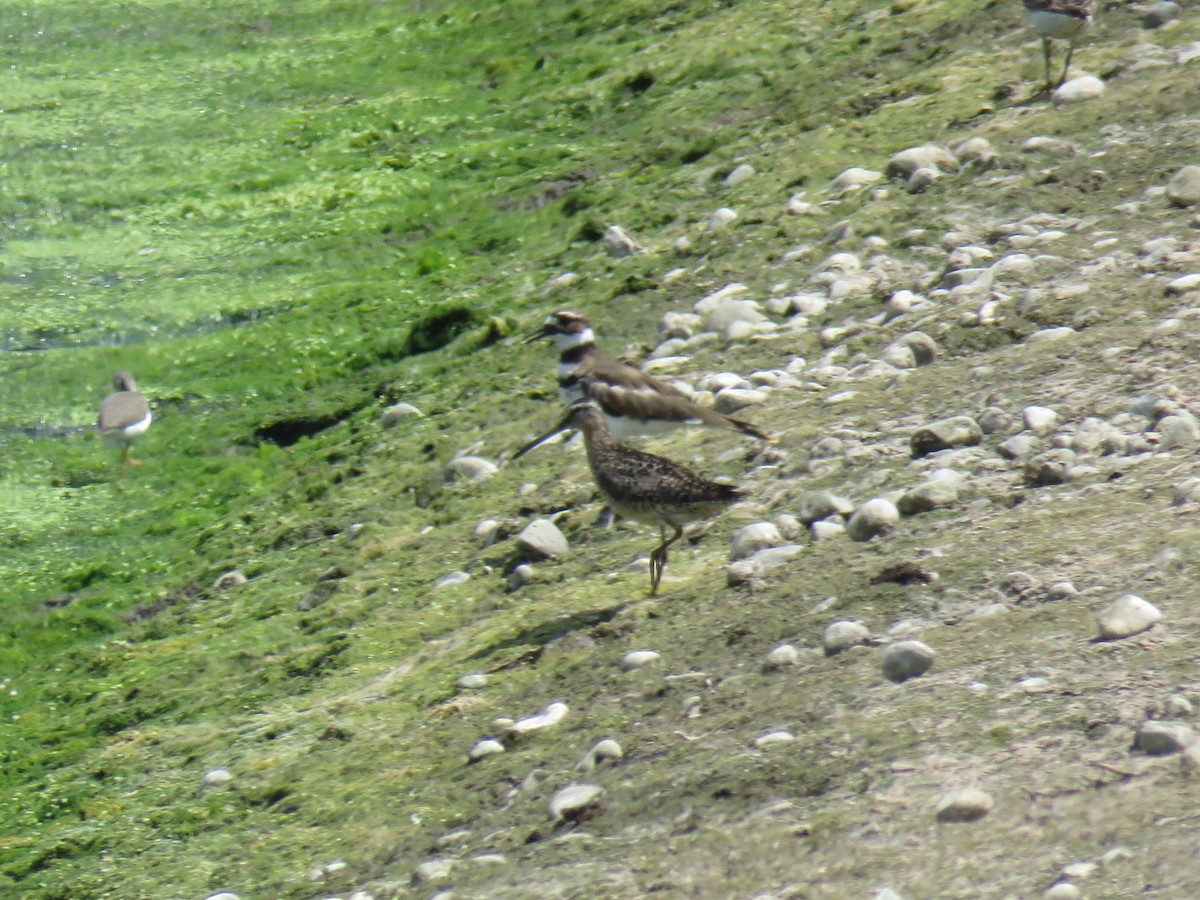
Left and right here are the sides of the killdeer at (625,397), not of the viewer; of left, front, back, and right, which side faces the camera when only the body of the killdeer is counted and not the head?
left

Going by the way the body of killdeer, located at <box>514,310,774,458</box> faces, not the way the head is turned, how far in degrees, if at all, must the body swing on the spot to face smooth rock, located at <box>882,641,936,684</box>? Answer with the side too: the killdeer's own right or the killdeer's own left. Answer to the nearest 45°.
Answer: approximately 90° to the killdeer's own left

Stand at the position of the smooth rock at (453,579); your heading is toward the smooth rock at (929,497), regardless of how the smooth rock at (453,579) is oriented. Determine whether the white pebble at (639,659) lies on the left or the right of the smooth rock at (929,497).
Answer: right

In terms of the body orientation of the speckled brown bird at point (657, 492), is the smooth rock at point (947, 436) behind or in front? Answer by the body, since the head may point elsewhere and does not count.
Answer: behind

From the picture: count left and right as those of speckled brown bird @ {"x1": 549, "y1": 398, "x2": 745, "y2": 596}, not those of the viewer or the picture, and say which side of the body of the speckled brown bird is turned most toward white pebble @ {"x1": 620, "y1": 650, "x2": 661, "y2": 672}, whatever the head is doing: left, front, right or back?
left

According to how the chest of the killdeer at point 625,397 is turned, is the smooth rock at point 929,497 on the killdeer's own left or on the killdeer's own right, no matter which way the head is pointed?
on the killdeer's own left

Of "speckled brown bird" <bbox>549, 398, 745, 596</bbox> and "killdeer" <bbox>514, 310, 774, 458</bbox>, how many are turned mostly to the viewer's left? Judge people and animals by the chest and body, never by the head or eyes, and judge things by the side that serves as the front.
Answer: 2

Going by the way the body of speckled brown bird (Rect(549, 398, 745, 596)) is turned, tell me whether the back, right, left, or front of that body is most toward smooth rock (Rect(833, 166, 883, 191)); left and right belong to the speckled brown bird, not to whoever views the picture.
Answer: right

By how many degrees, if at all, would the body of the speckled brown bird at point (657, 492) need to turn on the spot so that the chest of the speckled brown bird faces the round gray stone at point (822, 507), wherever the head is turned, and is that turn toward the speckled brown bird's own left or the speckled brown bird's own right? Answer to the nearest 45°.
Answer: approximately 180°

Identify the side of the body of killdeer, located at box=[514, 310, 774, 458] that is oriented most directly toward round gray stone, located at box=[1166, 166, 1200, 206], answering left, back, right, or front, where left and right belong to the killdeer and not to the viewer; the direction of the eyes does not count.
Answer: back

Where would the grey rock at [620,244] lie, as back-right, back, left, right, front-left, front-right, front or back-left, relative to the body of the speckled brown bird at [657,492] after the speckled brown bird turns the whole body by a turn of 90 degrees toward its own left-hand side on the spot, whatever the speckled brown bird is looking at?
back

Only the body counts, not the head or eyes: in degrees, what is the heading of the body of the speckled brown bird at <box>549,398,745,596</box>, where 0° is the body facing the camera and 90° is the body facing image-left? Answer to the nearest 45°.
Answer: approximately 90°
